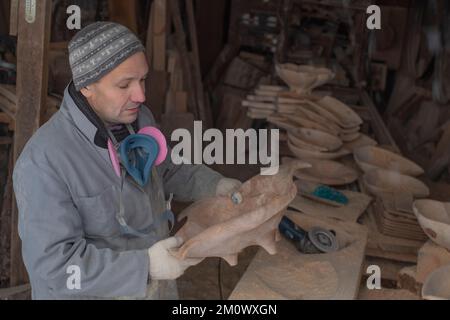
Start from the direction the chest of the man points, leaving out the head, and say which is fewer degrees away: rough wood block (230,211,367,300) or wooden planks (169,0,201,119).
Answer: the rough wood block

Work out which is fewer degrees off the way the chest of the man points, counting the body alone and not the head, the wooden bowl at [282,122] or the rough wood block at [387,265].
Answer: the rough wood block

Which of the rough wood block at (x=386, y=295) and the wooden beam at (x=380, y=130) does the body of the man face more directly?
the rough wood block

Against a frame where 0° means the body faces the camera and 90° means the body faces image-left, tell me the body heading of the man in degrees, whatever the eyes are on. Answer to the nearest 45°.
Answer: approximately 315°

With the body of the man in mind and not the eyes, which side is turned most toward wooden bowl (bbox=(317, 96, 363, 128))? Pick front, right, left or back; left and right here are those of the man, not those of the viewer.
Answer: left

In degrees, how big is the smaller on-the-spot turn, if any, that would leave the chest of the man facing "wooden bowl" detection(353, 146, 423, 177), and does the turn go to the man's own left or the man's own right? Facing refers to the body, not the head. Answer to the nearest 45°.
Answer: approximately 90° to the man's own left

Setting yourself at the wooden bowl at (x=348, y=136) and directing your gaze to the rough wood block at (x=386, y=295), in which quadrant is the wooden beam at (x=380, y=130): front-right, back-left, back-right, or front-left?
back-left

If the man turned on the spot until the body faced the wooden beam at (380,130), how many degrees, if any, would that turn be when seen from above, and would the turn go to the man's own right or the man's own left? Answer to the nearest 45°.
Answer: approximately 90° to the man's own left

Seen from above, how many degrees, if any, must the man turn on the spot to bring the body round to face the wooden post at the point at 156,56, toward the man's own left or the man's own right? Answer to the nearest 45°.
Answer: approximately 135° to the man's own left

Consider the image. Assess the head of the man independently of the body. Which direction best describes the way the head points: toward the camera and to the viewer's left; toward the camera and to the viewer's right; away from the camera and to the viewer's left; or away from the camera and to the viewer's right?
toward the camera and to the viewer's right

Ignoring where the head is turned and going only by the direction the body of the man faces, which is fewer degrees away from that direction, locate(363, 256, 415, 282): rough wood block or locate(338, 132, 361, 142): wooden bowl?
the rough wood block

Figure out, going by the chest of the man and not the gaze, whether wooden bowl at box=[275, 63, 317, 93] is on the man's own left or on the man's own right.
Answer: on the man's own left
